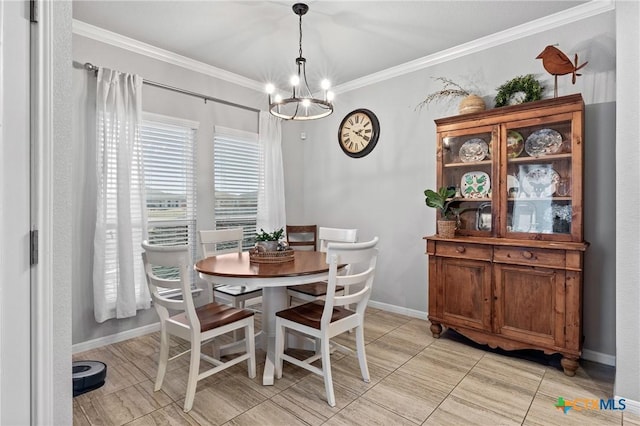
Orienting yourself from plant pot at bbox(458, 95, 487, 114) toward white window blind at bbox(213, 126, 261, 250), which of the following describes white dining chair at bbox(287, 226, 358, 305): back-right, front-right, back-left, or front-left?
front-left

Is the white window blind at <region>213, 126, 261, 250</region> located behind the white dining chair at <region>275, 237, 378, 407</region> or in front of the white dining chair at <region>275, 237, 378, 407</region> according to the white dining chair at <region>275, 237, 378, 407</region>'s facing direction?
in front

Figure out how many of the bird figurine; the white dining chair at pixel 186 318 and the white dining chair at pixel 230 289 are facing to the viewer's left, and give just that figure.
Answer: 1

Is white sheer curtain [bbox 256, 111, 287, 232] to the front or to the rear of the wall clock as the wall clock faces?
to the front

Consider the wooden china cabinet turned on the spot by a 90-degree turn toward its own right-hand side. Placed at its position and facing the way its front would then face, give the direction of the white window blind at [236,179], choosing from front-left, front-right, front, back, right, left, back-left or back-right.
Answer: front-left

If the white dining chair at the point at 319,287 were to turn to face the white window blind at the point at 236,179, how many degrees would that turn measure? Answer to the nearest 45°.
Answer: approximately 90° to its right

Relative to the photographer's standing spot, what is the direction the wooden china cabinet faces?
facing the viewer and to the left of the viewer

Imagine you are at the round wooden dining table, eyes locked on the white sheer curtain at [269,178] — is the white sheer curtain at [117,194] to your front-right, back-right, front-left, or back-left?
front-left

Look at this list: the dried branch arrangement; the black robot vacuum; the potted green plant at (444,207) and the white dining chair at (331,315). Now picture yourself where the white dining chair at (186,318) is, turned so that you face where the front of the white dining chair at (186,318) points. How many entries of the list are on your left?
1

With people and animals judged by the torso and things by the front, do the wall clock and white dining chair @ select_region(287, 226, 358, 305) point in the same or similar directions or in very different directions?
same or similar directions

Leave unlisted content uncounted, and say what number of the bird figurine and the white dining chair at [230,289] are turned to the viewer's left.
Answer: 1

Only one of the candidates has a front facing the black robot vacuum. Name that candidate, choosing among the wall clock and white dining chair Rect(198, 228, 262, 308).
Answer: the wall clock

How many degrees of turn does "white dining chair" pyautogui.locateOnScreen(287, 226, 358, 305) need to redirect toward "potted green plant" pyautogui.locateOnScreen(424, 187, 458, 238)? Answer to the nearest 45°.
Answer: approximately 135° to its left

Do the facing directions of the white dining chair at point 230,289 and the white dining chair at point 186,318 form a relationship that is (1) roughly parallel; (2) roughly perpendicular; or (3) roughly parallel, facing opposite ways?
roughly perpendicular

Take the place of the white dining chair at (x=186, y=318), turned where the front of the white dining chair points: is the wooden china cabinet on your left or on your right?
on your right

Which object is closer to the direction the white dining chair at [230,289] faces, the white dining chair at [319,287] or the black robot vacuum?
the white dining chair
